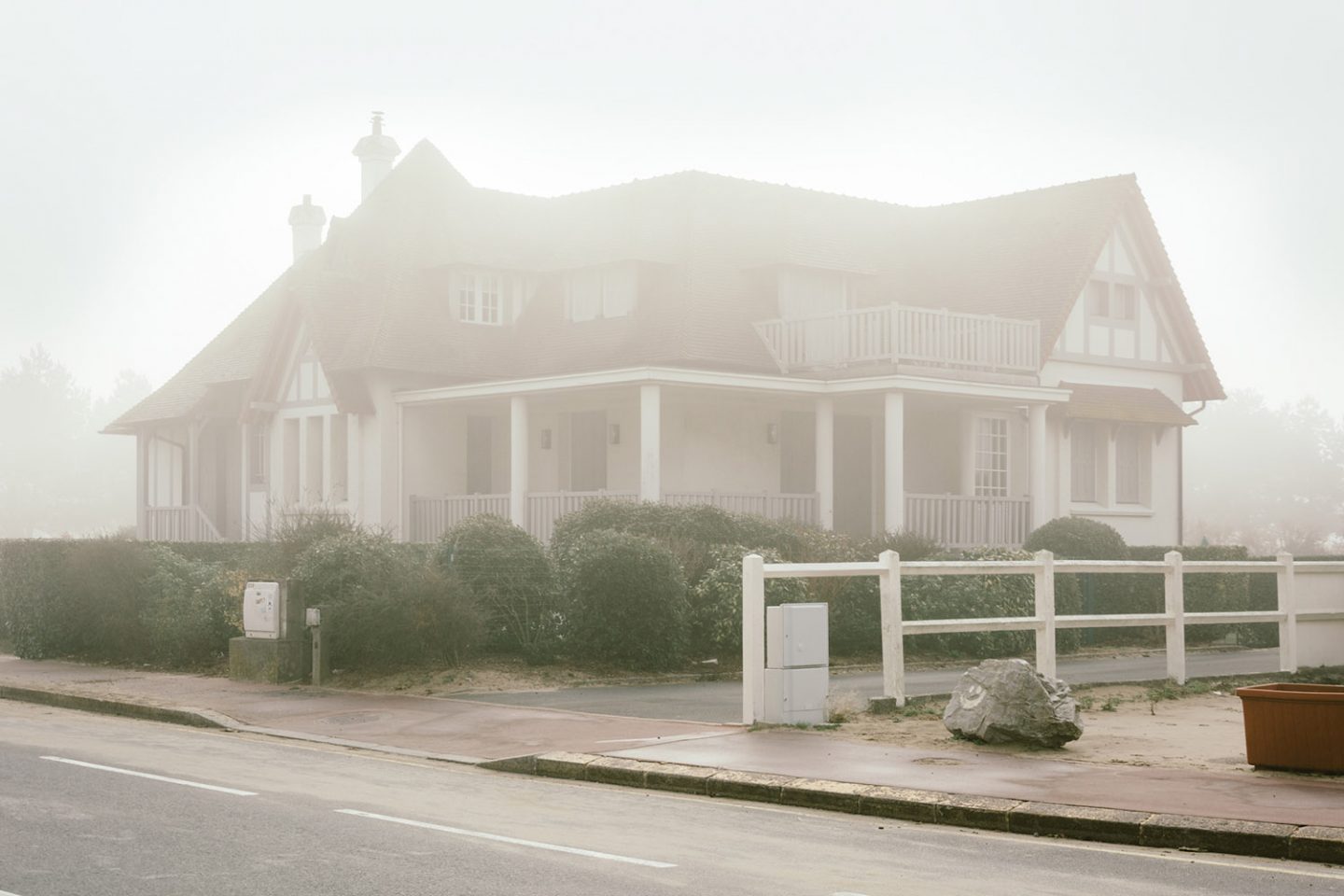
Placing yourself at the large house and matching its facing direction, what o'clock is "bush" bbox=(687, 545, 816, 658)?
The bush is roughly at 12 o'clock from the large house.

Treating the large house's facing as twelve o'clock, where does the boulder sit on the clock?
The boulder is roughly at 12 o'clock from the large house.

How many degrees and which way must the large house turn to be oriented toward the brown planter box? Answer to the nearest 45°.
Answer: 0° — it already faces it

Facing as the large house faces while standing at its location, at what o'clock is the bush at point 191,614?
The bush is roughly at 1 o'clock from the large house.

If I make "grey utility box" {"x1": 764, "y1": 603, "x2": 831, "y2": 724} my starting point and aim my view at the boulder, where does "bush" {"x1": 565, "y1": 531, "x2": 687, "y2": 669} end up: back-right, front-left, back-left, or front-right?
back-left

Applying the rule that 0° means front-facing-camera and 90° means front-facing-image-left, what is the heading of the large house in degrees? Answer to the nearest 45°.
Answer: approximately 0°
